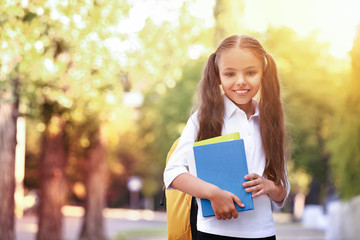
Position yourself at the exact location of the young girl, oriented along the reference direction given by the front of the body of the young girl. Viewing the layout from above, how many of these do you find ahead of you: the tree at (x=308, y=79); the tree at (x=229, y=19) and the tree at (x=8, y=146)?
0

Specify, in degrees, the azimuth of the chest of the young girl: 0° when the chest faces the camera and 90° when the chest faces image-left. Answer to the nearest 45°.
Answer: approximately 315°

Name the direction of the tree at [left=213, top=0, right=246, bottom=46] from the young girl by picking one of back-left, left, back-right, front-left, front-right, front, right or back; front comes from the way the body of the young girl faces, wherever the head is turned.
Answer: back-left

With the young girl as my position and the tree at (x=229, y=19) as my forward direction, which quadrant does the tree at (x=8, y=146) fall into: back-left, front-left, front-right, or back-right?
front-left

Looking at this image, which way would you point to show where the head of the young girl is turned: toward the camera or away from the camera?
toward the camera

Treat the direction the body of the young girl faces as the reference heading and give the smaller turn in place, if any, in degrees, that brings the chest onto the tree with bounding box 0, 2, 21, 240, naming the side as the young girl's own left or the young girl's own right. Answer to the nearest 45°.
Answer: approximately 180°

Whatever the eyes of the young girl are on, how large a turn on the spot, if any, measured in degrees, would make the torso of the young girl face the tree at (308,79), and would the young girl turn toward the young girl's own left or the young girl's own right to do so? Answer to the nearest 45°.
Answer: approximately 135° to the young girl's own left

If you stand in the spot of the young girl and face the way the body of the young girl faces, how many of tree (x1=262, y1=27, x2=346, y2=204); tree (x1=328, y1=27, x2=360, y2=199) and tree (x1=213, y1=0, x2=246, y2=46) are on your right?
0

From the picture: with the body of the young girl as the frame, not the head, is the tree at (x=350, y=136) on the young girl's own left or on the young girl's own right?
on the young girl's own left

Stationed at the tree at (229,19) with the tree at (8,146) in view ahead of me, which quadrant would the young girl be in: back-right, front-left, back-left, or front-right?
front-left
